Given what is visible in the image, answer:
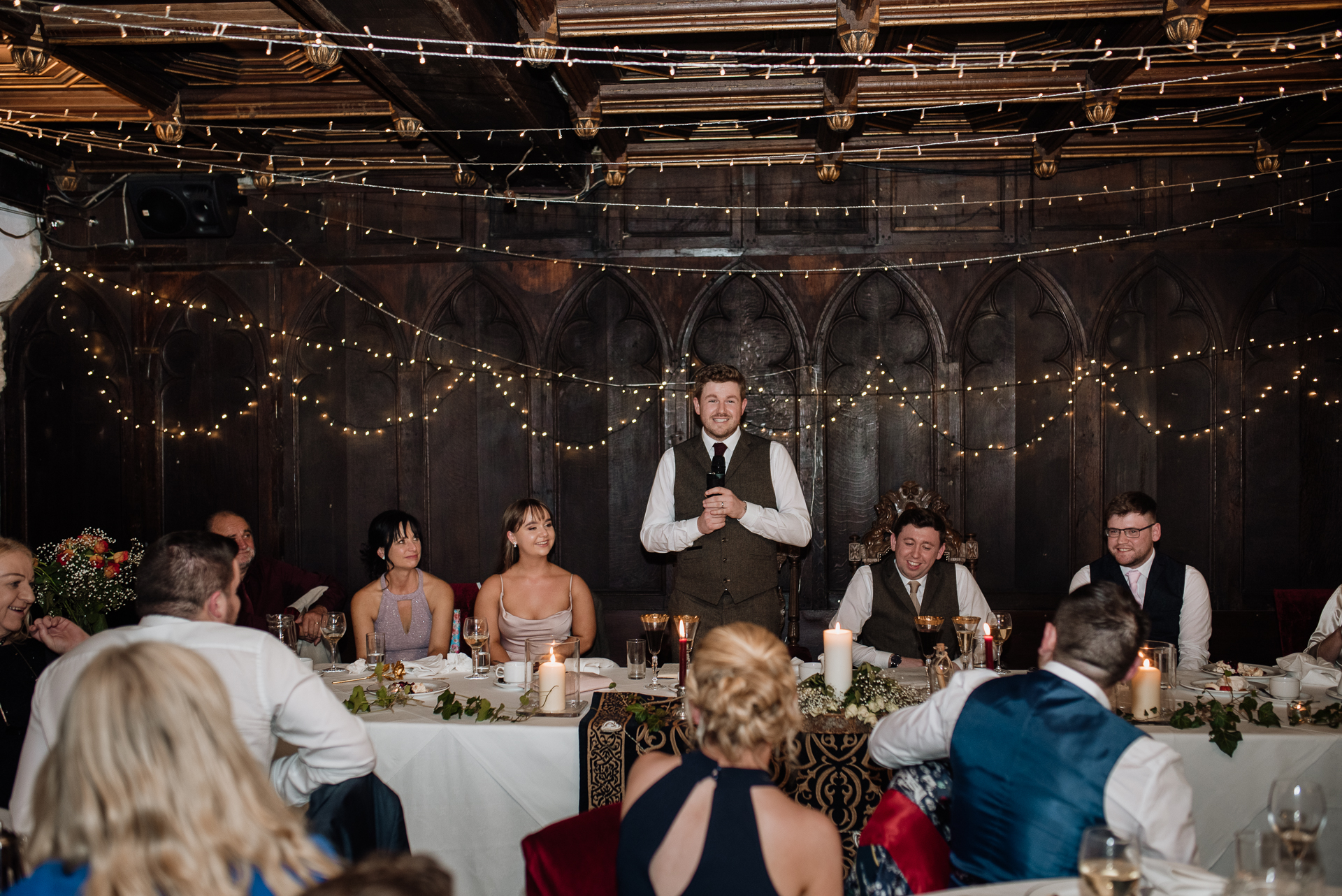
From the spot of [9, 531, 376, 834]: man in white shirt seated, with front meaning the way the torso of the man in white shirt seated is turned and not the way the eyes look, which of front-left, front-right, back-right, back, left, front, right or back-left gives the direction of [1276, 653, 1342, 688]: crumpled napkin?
right

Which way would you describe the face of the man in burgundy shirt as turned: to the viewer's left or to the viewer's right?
to the viewer's right

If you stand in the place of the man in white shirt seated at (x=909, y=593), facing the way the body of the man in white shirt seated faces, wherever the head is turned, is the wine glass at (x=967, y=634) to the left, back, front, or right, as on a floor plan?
front

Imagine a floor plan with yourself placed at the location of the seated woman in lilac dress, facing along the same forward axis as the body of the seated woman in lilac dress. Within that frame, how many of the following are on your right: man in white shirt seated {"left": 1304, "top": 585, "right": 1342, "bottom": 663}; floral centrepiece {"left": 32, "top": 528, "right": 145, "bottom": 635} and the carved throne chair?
1

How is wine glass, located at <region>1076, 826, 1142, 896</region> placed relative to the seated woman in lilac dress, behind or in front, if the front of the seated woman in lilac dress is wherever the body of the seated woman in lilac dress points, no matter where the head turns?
in front

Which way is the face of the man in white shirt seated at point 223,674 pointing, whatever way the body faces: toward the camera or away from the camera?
away from the camera

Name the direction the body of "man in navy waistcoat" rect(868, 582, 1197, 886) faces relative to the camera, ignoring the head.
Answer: away from the camera

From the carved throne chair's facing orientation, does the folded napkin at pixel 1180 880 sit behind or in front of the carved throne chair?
in front

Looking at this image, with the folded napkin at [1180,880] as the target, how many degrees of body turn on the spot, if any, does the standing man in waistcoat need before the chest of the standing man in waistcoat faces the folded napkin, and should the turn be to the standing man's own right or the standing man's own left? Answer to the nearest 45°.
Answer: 0° — they already face it

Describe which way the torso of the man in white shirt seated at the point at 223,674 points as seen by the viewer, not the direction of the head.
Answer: away from the camera
